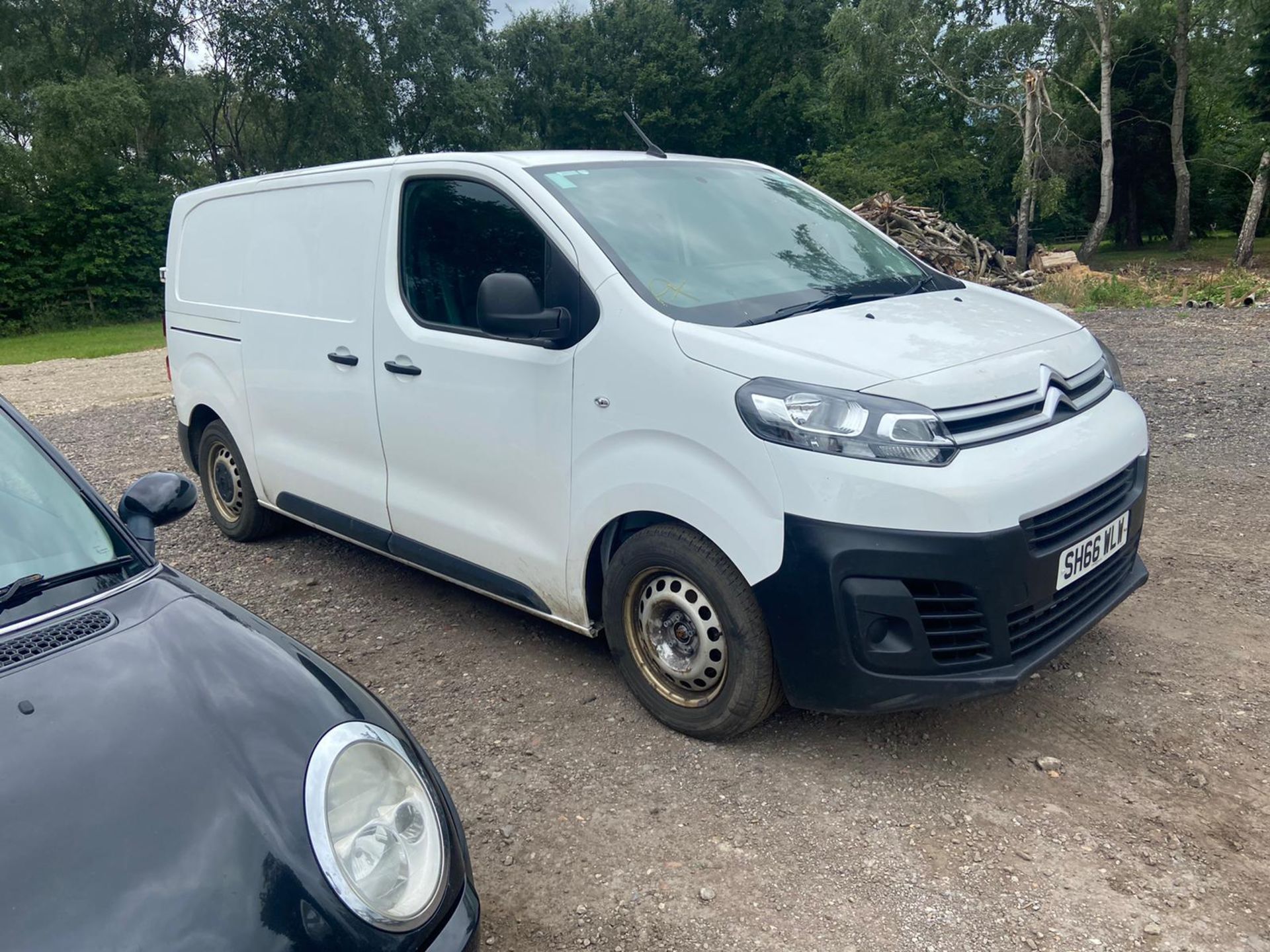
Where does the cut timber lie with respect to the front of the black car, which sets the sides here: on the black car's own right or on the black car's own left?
on the black car's own left

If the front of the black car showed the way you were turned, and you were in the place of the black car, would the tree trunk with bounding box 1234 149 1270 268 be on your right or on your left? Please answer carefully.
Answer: on your left

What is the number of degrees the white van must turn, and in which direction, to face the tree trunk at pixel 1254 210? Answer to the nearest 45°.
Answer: approximately 90° to its left

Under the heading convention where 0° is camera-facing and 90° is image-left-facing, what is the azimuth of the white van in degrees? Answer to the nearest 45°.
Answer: approximately 315°

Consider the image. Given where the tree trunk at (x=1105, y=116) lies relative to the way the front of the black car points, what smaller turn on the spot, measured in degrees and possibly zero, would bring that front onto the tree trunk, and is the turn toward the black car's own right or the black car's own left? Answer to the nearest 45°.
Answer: approximately 90° to the black car's own left

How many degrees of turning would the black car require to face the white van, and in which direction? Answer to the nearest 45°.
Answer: approximately 90° to its left

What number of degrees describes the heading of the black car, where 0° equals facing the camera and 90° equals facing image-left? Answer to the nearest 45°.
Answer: approximately 315°

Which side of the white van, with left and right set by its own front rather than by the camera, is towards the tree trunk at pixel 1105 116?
left

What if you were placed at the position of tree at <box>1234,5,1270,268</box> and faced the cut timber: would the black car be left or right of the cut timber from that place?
left
